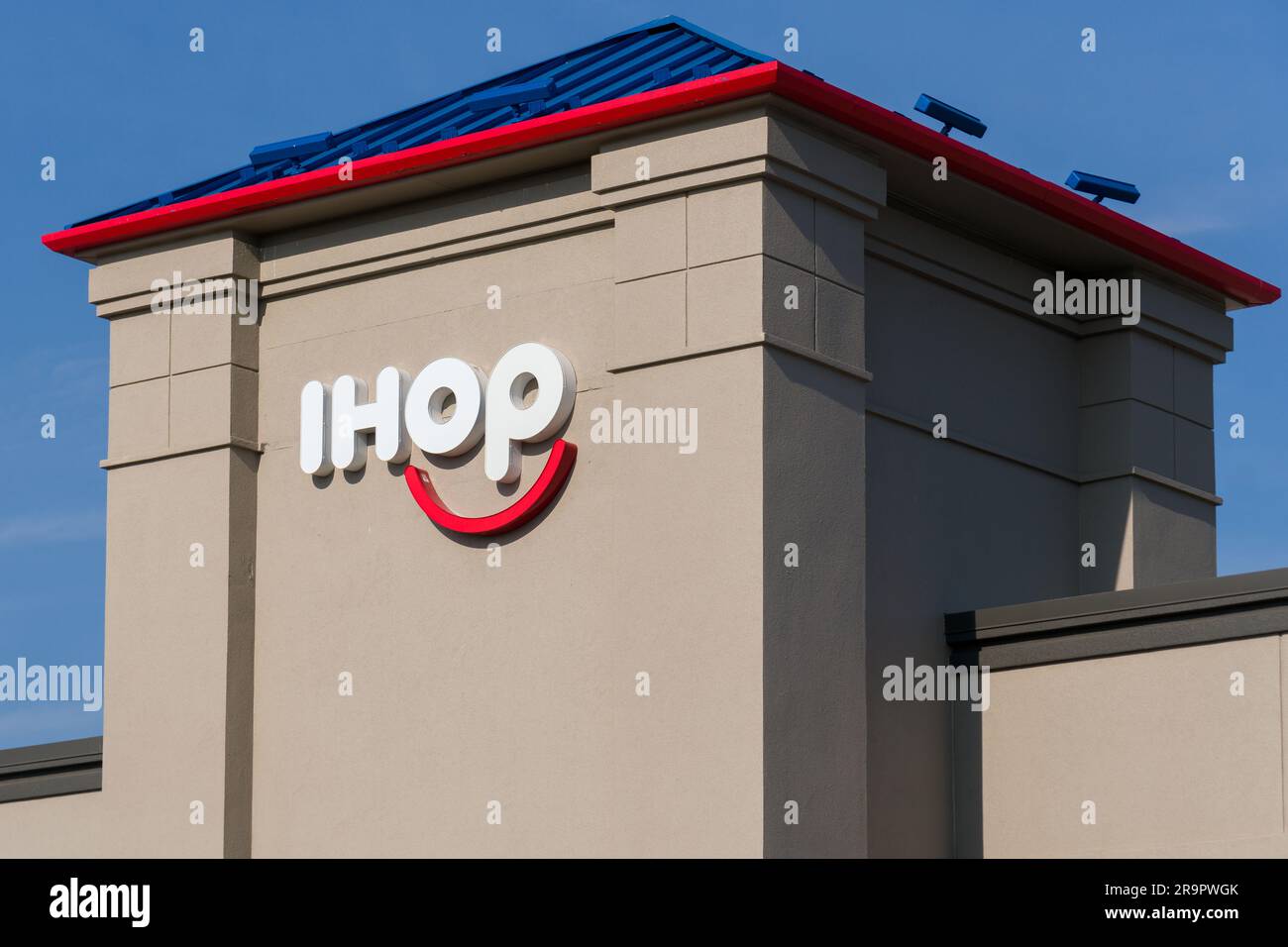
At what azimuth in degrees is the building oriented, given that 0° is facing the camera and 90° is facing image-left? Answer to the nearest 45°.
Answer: approximately 45°
